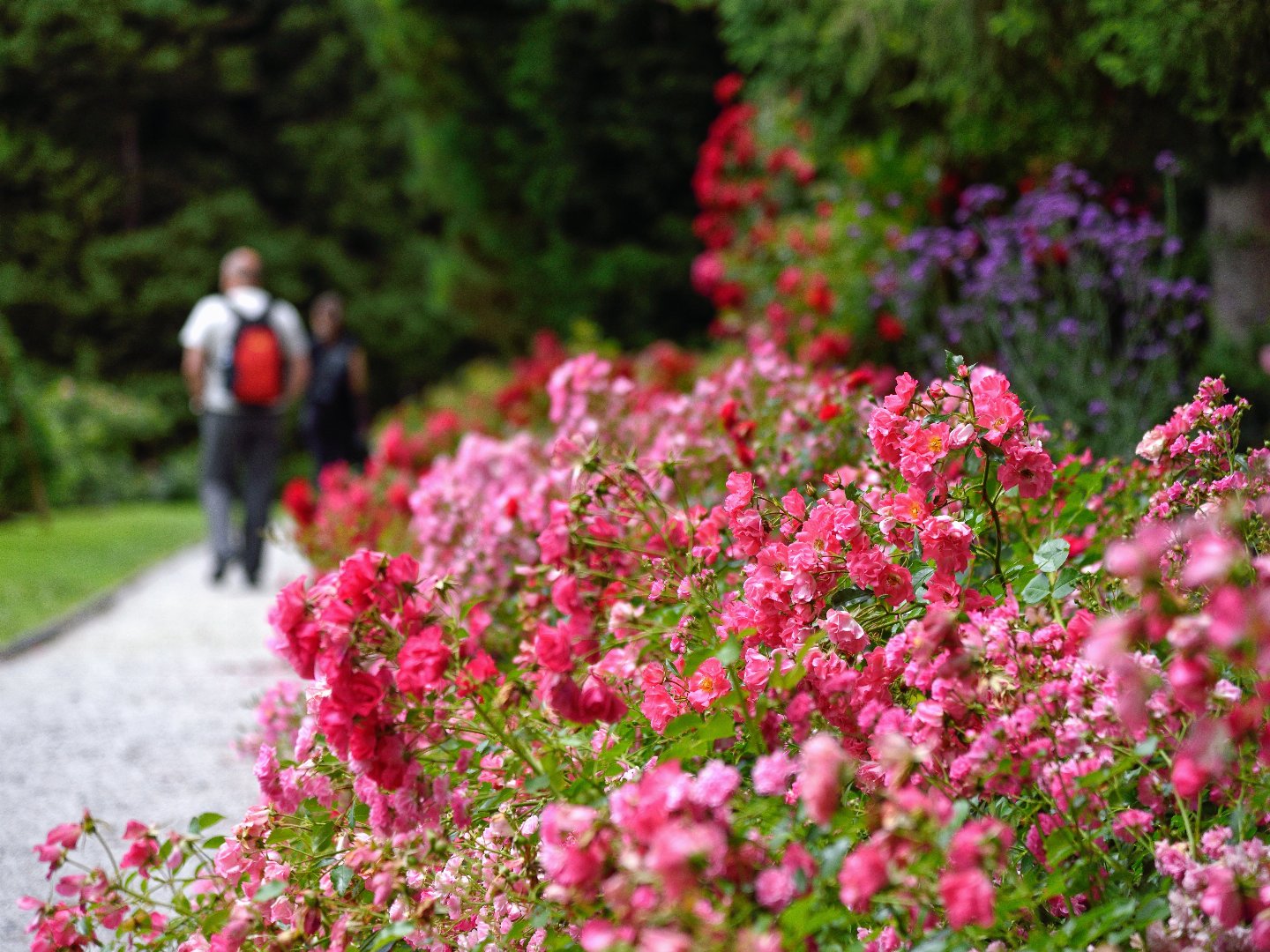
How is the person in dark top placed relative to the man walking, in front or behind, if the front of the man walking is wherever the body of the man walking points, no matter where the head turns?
in front

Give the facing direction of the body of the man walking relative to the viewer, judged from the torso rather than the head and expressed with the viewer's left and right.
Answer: facing away from the viewer

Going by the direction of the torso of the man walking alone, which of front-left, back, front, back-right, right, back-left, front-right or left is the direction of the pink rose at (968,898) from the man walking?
back

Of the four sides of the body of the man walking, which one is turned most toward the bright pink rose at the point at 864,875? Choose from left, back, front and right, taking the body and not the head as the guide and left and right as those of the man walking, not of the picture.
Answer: back

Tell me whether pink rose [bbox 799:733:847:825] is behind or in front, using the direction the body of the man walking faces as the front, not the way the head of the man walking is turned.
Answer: behind

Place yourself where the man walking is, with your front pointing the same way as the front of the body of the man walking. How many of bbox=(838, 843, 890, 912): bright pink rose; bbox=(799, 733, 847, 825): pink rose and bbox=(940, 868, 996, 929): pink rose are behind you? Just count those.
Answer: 3

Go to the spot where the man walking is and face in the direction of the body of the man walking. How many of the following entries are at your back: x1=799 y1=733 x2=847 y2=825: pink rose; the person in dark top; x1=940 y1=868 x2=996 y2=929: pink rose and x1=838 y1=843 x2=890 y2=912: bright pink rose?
3

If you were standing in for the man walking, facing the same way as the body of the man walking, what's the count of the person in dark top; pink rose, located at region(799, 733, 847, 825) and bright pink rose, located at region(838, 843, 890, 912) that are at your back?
2

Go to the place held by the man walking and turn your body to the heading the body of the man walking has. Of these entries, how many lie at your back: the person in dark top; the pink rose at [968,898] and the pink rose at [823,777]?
2
